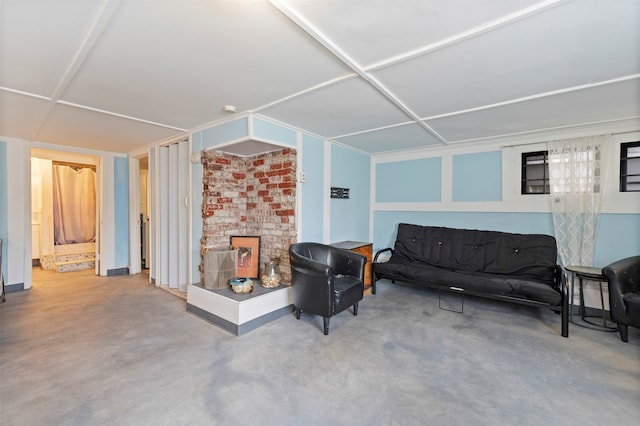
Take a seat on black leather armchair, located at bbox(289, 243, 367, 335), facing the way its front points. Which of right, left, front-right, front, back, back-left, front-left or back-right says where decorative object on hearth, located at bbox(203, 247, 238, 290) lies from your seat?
back-right

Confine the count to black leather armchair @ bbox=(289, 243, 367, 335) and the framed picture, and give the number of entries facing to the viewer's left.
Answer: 0

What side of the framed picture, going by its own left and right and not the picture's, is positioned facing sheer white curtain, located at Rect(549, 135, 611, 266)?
left

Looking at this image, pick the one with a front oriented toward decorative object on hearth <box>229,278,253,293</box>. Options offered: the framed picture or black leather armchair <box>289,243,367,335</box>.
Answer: the framed picture

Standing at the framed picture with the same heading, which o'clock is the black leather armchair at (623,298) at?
The black leather armchair is roughly at 10 o'clock from the framed picture.

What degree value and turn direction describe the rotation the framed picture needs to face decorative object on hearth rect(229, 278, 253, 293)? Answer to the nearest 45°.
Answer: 0° — it already faces it

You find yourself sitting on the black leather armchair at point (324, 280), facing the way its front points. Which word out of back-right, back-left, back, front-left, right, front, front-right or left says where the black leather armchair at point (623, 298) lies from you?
front-left

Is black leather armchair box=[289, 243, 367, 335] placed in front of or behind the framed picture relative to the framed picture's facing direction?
in front

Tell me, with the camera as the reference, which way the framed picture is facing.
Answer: facing the viewer

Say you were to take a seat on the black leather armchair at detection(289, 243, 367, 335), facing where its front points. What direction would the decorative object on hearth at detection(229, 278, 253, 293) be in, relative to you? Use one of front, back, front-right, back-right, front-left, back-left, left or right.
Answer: back-right

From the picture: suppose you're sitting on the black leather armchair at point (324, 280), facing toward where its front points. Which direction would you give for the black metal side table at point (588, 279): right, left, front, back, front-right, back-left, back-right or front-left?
front-left

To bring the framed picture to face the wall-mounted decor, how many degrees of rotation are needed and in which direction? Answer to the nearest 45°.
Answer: approximately 90° to its left

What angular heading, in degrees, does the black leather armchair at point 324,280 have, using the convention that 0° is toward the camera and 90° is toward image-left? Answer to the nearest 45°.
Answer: approximately 315°

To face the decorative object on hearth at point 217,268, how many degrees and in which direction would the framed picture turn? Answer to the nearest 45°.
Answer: approximately 45° to its right
